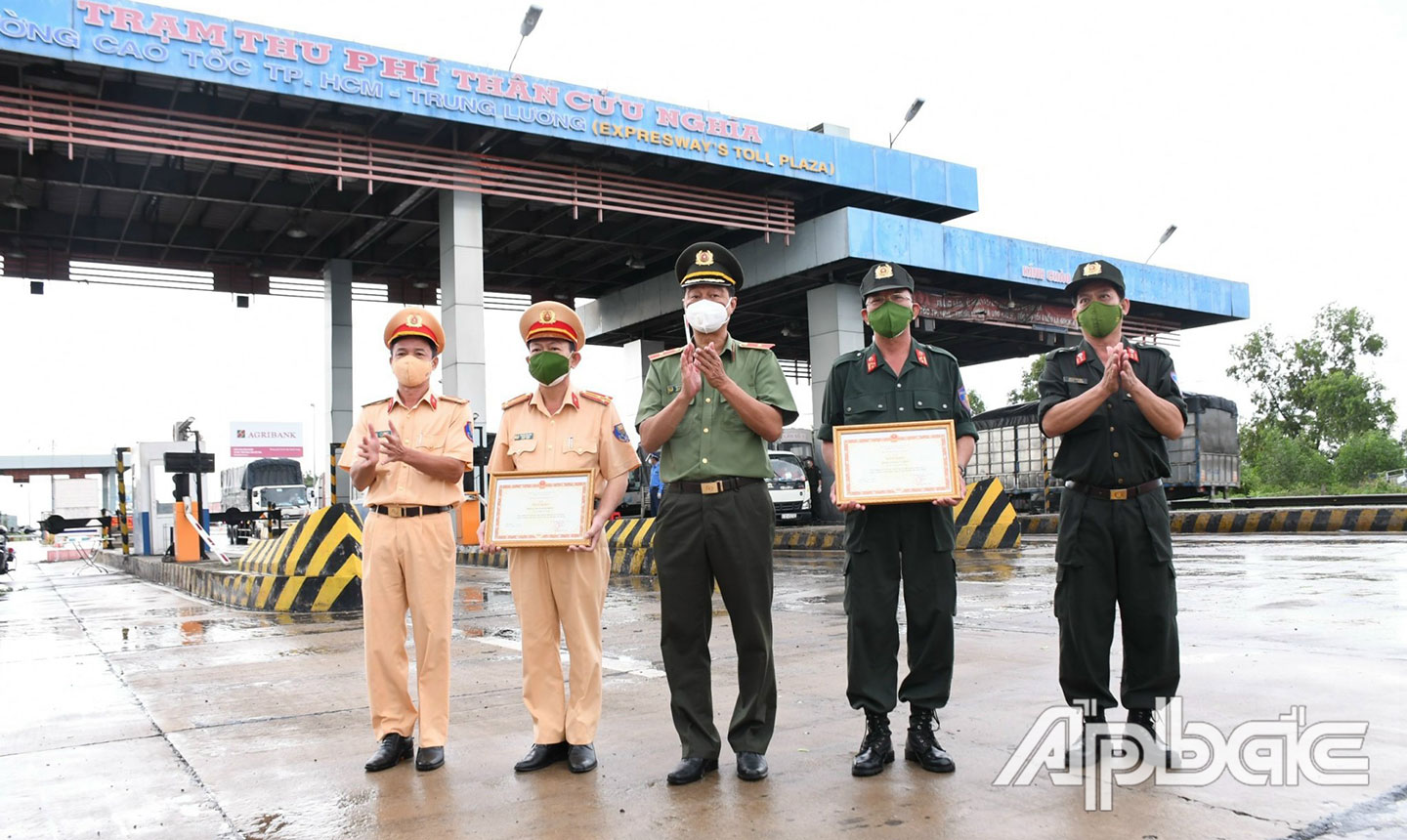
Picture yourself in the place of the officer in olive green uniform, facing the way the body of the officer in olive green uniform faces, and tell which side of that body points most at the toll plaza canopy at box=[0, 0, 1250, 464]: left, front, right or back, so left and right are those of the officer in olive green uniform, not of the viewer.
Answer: back

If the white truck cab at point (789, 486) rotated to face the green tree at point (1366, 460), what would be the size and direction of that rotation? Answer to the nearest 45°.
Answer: approximately 135° to its left

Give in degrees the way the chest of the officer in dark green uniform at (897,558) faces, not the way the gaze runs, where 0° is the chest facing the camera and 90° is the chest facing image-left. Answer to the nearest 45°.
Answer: approximately 0°

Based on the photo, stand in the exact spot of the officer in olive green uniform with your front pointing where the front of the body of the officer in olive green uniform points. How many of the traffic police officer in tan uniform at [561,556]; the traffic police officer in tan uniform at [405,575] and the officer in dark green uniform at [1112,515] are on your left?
1

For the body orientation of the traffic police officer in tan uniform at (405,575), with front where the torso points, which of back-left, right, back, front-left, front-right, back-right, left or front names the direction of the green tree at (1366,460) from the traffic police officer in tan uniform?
back-left

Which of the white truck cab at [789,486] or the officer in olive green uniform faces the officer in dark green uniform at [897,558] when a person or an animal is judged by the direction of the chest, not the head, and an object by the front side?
the white truck cab

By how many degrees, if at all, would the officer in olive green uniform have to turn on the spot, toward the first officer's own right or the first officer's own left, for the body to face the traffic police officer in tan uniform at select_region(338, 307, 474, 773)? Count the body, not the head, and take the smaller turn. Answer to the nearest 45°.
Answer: approximately 90° to the first officer's own right

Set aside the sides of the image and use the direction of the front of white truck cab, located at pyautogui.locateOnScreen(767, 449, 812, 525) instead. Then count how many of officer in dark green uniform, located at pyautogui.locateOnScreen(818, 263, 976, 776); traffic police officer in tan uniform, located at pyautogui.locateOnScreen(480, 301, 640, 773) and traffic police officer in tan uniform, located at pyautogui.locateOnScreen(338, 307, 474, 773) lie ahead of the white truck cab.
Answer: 3

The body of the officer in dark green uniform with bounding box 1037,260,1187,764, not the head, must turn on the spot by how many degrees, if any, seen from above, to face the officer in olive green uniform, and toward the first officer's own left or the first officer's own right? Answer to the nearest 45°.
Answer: approximately 90° to the first officer's own right

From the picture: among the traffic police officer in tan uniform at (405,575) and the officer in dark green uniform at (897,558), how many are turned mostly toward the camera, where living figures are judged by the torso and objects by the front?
2

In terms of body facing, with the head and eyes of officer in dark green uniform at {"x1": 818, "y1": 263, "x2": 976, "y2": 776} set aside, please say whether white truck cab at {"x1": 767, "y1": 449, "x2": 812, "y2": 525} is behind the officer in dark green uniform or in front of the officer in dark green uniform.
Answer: behind

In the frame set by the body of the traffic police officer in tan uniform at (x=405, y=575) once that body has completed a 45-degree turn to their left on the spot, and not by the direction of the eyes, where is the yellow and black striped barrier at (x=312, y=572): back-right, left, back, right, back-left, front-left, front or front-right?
back-left

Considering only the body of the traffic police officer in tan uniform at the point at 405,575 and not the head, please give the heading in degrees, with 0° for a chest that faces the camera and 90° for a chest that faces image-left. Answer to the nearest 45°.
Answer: approximately 0°
